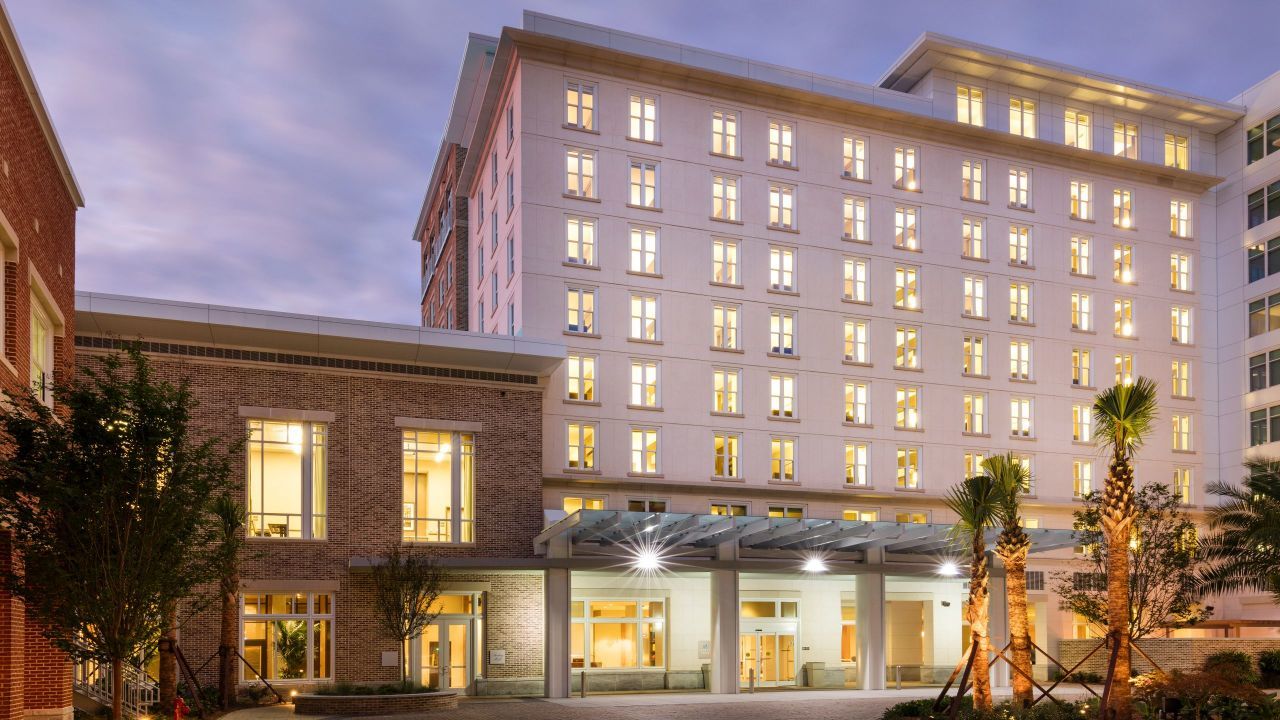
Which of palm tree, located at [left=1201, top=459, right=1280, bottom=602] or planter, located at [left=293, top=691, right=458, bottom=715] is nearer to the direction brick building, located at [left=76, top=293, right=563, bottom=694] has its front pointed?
the planter

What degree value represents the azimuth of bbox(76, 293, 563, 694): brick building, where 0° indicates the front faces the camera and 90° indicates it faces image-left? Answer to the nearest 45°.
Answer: approximately 0°

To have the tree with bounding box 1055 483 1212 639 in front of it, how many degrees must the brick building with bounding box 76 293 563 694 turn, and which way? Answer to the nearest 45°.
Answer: approximately 90° to its left

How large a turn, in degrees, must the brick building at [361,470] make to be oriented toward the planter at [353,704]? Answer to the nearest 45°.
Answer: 0° — it already faces it

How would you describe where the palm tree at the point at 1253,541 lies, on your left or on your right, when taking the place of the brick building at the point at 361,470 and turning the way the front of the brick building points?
on your left
